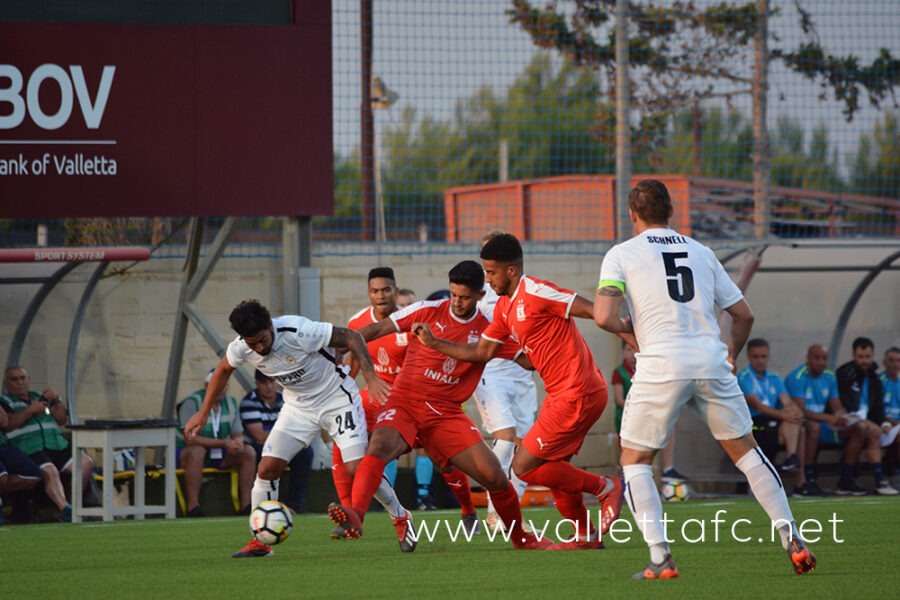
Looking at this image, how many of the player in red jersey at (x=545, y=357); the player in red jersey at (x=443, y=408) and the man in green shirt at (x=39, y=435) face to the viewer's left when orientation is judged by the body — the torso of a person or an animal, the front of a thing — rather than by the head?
1

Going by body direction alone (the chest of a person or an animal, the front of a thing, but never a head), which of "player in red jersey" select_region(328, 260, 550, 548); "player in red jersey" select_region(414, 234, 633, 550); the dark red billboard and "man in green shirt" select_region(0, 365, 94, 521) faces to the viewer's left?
"player in red jersey" select_region(414, 234, 633, 550)

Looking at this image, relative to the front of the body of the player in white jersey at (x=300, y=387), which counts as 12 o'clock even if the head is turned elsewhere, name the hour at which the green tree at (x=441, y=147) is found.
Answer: The green tree is roughly at 5 o'clock from the player in white jersey.

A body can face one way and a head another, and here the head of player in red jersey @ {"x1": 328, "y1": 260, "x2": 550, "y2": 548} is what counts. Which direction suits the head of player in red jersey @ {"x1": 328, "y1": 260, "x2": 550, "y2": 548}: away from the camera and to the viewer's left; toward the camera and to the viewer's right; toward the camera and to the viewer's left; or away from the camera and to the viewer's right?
toward the camera and to the viewer's left

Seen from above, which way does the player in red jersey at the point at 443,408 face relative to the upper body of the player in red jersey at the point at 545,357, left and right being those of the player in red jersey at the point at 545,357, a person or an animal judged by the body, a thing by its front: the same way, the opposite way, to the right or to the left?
to the left

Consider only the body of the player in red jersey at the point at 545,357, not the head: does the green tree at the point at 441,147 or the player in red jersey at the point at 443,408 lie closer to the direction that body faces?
the player in red jersey

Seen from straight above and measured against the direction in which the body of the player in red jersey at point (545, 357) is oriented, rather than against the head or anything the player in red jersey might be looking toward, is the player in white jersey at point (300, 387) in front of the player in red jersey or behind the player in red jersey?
in front

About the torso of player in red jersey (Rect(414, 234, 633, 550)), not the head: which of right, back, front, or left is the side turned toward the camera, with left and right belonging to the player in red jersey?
left

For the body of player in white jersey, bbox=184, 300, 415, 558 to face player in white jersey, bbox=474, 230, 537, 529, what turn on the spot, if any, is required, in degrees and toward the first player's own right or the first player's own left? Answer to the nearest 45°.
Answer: approximately 180°

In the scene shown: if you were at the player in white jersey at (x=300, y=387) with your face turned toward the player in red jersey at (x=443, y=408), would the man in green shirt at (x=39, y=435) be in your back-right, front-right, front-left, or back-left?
back-left

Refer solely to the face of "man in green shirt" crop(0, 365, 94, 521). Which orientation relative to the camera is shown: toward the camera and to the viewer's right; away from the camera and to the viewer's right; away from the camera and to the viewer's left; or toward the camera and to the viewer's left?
toward the camera and to the viewer's right

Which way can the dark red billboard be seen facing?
toward the camera

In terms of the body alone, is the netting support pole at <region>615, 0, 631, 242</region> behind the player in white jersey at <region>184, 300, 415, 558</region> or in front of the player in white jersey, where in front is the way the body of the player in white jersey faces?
behind

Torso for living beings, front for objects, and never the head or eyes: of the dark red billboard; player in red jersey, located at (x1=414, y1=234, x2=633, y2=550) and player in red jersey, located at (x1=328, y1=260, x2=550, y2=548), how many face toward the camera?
2

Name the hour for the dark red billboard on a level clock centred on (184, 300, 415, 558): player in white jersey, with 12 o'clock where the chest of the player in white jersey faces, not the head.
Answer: The dark red billboard is roughly at 4 o'clock from the player in white jersey.

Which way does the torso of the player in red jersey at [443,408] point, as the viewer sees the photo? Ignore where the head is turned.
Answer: toward the camera

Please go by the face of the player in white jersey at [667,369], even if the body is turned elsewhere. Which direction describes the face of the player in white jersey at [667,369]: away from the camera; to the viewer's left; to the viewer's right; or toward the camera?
away from the camera
